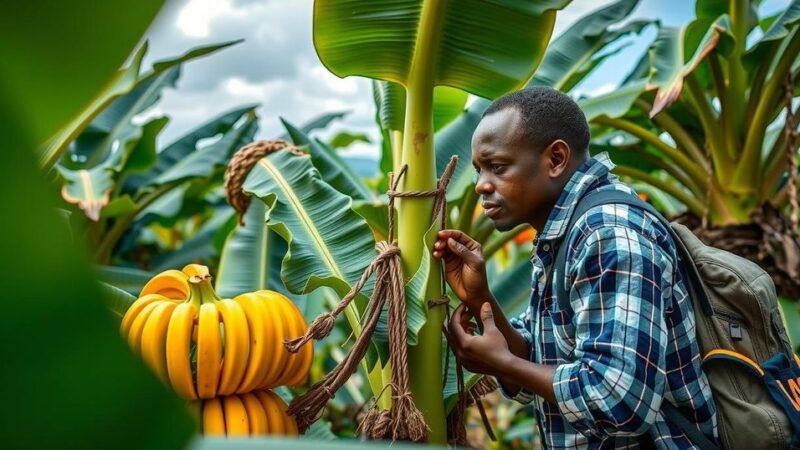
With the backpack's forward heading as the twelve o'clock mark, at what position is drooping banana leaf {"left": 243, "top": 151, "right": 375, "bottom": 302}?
The drooping banana leaf is roughly at 6 o'clock from the backpack.

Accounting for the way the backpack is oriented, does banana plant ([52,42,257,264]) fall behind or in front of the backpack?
behind

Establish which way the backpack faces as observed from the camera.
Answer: facing to the right of the viewer

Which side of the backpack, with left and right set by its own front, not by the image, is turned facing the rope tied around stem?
back

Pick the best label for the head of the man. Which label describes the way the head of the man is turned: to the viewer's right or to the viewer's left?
to the viewer's left

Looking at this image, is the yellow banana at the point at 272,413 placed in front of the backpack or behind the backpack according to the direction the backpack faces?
behind

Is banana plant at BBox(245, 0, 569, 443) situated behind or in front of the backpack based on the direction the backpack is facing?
behind

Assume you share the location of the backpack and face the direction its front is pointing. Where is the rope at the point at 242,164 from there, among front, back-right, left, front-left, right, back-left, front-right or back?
back
